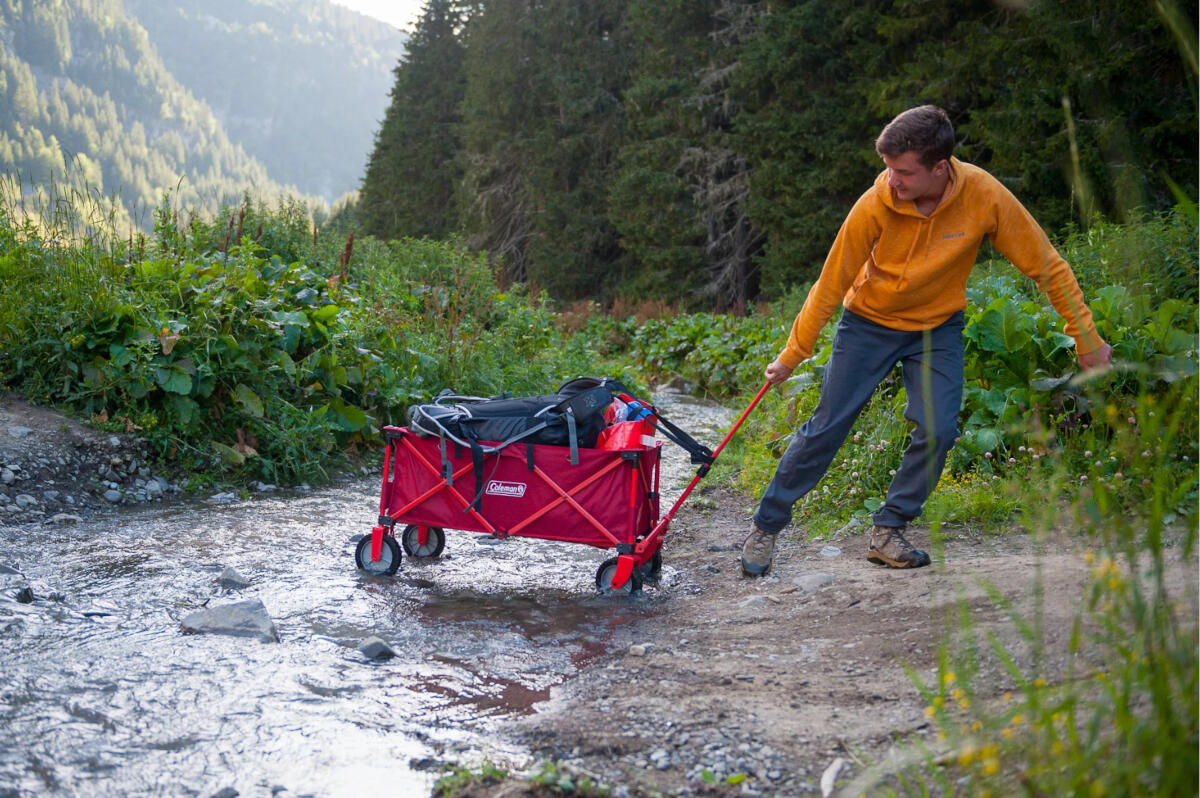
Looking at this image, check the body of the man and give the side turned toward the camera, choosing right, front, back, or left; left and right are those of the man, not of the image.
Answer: front

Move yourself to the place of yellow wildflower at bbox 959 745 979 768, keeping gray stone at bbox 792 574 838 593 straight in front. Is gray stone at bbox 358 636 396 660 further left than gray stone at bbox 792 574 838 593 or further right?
left

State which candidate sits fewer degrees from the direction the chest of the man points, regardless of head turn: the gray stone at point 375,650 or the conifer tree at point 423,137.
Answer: the gray stone

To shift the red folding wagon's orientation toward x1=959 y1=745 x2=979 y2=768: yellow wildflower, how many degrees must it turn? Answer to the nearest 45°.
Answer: approximately 90° to its right

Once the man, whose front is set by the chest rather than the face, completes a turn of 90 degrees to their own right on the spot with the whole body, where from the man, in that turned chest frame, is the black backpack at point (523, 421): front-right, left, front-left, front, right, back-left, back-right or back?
front

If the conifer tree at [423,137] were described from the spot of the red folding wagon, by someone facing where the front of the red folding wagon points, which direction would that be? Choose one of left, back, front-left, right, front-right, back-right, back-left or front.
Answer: left

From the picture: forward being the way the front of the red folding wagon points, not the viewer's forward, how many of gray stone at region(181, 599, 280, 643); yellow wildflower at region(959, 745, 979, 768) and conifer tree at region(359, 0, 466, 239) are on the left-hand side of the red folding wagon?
1

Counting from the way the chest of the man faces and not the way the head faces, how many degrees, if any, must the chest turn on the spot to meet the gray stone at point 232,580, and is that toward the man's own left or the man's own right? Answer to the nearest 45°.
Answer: approximately 90° to the man's own right

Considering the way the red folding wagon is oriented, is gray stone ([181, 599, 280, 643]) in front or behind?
behind

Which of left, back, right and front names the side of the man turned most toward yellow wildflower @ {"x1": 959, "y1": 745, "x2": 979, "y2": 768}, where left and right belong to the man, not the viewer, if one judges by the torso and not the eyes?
front

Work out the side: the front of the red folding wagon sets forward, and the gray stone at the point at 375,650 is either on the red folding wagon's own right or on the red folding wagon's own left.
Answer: on the red folding wagon's own right

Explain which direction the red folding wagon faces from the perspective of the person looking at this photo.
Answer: facing to the right of the viewer
